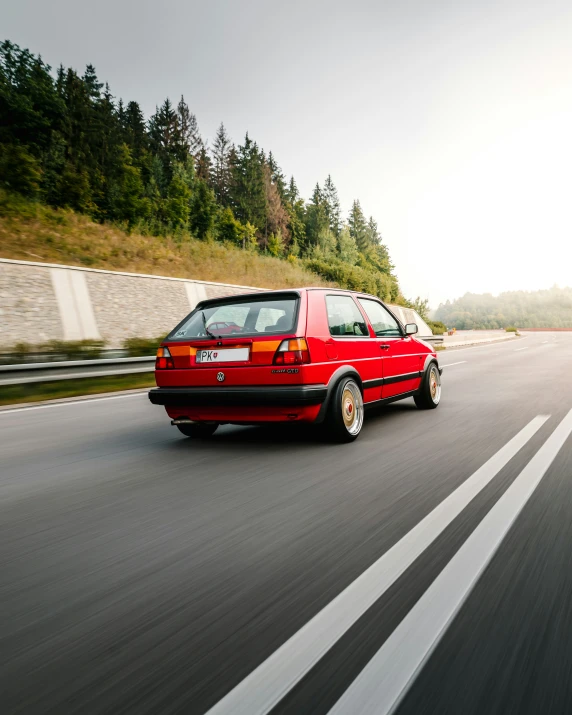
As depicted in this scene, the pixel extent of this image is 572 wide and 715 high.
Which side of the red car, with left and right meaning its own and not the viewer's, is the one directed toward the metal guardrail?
left

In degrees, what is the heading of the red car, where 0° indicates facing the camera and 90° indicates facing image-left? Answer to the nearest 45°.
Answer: approximately 225°
